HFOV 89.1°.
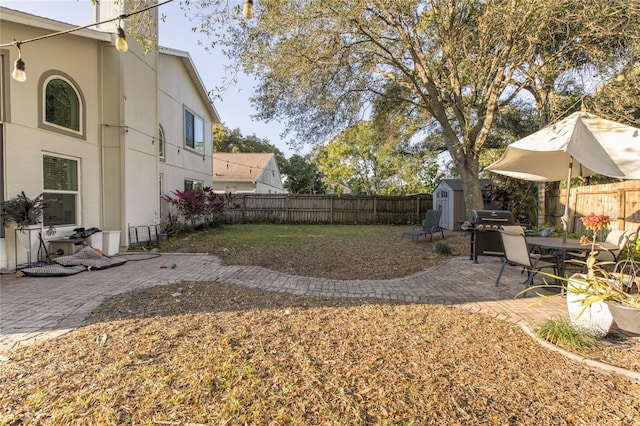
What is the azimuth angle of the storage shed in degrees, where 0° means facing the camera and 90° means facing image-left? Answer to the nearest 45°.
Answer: approximately 45°

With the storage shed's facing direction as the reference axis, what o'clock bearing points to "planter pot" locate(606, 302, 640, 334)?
The planter pot is roughly at 10 o'clock from the storage shed.

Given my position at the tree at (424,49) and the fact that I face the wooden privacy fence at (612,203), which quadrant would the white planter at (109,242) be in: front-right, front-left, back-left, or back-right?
back-right

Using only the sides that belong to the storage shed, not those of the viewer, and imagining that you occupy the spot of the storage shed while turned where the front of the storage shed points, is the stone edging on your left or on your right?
on your left

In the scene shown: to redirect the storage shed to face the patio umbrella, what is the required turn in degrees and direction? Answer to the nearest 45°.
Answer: approximately 45° to its left

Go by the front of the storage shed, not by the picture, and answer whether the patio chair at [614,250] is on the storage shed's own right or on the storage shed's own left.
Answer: on the storage shed's own left

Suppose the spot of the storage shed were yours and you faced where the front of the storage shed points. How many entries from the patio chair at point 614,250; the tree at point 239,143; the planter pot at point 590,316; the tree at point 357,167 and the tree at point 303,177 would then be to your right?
3

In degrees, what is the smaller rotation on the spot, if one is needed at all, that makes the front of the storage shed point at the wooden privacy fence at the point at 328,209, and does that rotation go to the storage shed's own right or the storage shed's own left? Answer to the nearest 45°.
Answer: approximately 45° to the storage shed's own right

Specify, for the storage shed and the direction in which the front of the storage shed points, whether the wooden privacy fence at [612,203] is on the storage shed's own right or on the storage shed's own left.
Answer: on the storage shed's own left

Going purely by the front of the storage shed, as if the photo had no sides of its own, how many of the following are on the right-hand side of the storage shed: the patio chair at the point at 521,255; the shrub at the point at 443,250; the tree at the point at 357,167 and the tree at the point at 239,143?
2

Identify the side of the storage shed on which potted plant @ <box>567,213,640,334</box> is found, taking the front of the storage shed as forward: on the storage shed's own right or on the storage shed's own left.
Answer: on the storage shed's own left

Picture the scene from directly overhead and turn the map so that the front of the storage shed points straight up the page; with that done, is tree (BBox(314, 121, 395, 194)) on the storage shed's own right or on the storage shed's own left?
on the storage shed's own right
